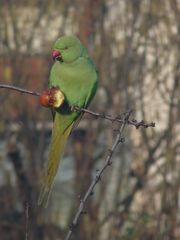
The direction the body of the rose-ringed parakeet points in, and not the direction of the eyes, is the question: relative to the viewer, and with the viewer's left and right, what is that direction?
facing the viewer and to the left of the viewer
